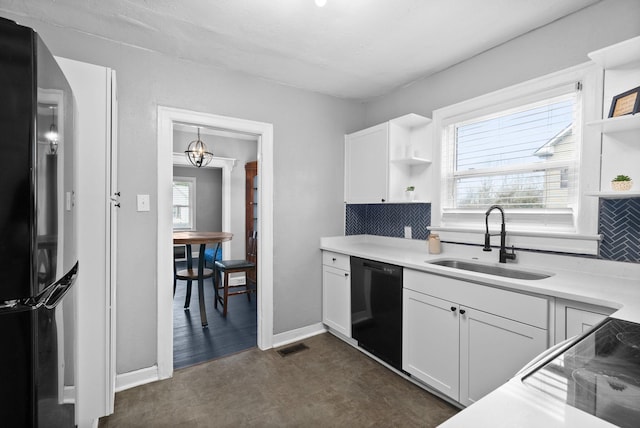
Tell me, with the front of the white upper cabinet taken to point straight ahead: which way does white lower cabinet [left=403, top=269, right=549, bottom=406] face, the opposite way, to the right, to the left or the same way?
the same way

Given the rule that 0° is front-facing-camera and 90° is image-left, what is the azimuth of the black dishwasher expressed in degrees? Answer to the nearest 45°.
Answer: approximately 45°

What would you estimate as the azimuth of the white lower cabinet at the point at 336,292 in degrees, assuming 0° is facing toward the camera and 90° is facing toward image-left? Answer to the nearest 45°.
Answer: approximately 45°

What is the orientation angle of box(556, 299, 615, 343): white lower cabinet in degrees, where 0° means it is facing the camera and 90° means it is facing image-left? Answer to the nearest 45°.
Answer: approximately 45°

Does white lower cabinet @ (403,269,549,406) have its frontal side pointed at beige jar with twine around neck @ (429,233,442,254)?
no

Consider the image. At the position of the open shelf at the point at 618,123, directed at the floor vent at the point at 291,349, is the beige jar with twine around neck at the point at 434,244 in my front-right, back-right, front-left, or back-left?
front-right

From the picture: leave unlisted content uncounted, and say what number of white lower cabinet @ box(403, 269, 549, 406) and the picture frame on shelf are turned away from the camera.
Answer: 0

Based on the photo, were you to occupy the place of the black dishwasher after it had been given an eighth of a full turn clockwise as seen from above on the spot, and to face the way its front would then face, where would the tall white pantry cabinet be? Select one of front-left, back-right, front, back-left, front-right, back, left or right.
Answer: front-left

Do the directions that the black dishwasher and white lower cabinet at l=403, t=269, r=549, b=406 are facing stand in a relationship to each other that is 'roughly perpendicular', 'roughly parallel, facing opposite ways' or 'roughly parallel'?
roughly parallel

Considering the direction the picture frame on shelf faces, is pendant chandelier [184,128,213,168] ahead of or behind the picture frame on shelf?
ahead

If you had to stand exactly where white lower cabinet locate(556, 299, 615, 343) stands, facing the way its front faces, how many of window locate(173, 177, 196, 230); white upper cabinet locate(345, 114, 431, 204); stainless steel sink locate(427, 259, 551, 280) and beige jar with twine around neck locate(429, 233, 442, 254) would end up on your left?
0

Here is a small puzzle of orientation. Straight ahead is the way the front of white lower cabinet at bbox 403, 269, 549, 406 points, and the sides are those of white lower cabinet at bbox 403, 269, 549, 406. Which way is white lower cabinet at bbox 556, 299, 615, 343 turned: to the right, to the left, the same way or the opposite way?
the same way

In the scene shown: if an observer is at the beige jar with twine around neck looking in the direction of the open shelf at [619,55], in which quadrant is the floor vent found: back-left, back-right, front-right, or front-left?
back-right

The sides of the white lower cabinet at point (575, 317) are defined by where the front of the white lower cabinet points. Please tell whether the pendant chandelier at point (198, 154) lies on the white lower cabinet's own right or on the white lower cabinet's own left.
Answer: on the white lower cabinet's own right

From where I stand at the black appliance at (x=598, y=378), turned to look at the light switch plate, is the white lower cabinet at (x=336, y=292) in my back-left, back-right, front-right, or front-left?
front-right

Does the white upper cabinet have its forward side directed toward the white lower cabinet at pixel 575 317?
no

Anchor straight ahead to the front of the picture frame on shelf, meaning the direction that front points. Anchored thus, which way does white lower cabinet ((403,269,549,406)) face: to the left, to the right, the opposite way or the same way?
the same way

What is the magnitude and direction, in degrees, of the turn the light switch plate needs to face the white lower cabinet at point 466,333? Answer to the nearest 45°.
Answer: approximately 45° to its left

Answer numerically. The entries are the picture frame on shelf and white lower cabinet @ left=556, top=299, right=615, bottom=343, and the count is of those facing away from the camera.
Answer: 0

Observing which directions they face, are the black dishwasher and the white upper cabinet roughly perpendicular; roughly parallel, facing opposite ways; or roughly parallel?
roughly parallel

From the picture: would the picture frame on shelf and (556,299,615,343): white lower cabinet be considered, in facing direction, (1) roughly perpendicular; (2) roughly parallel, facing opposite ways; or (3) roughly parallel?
roughly parallel

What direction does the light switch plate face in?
toward the camera
